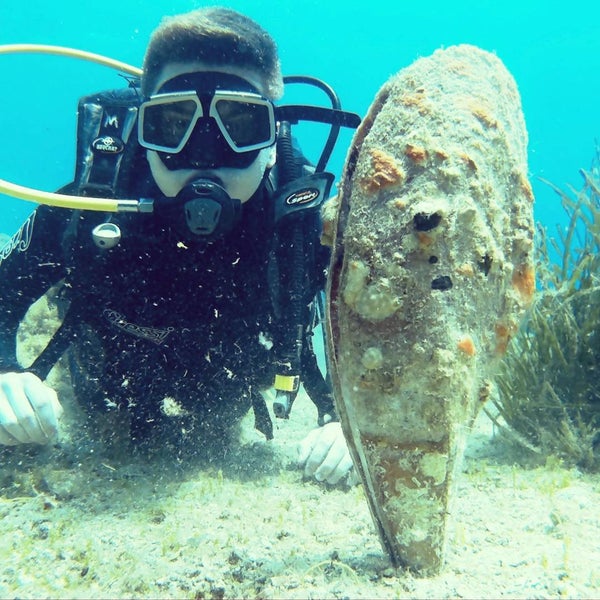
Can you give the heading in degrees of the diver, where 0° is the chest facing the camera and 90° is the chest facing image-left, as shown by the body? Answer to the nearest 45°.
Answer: approximately 0°
